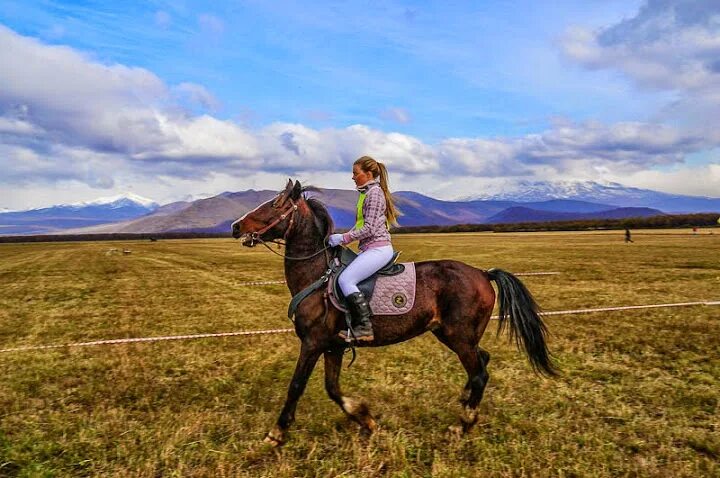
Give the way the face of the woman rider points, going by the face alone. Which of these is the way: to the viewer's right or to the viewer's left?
to the viewer's left

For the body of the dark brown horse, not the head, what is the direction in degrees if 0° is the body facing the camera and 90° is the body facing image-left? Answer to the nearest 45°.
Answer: approximately 90°

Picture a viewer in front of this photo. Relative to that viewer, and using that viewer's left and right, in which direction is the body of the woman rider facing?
facing to the left of the viewer
